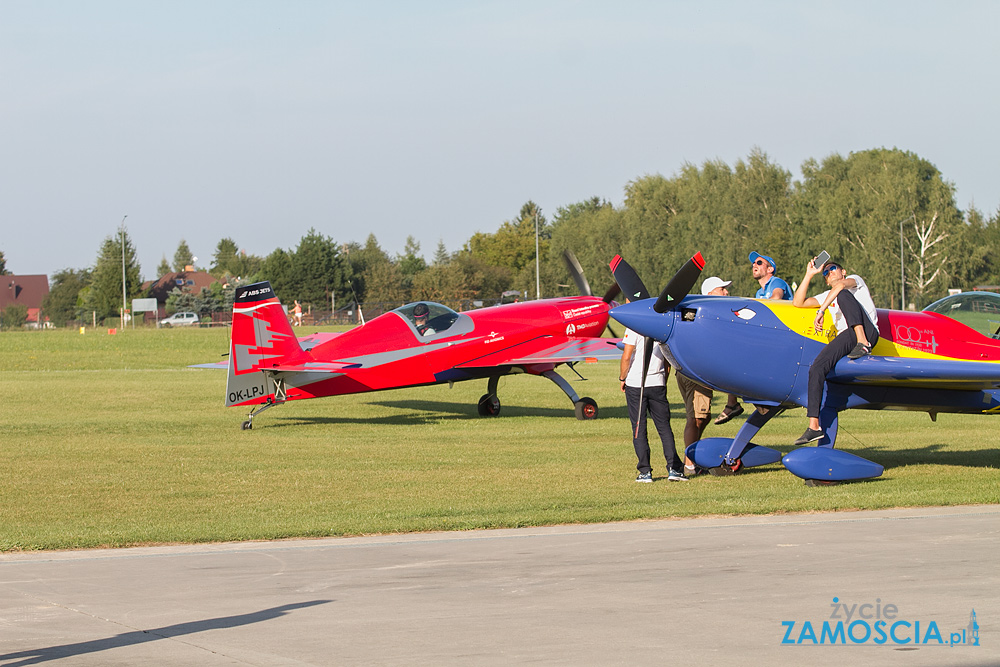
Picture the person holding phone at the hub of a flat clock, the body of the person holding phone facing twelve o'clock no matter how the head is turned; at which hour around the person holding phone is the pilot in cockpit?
The pilot in cockpit is roughly at 3 o'clock from the person holding phone.

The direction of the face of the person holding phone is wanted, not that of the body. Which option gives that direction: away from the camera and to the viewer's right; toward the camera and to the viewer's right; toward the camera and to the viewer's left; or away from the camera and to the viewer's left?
toward the camera and to the viewer's left

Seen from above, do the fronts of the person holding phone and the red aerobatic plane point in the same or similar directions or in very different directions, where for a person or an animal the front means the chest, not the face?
very different directions

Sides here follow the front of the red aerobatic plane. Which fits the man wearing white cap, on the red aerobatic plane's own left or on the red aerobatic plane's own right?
on the red aerobatic plane's own right

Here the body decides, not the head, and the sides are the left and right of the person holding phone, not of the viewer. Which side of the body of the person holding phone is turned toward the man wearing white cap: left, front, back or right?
right

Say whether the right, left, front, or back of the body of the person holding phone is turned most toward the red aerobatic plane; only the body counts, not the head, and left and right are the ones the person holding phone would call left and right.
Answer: right

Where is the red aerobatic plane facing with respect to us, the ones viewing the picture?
facing away from the viewer and to the right of the viewer

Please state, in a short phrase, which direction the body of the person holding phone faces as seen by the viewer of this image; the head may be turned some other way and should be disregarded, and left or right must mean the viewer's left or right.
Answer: facing the viewer and to the left of the viewer
